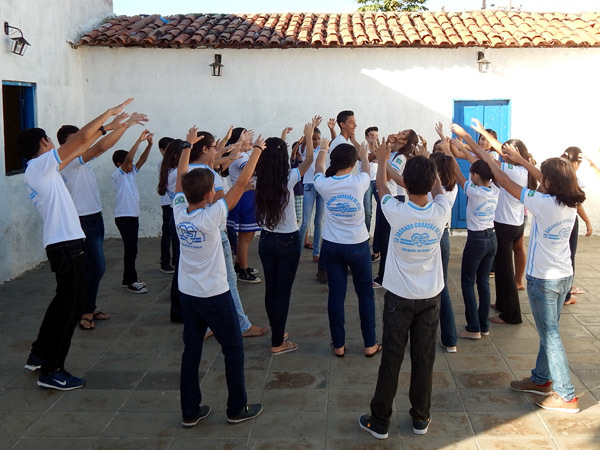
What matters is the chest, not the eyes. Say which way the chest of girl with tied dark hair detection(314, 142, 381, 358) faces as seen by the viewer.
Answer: away from the camera

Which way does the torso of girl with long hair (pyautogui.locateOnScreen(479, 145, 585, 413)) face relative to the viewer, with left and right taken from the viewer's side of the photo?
facing away from the viewer and to the left of the viewer

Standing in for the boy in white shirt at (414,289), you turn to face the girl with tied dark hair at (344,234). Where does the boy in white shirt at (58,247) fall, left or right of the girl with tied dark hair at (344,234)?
left

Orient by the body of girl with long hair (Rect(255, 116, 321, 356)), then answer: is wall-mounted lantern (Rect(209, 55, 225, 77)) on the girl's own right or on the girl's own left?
on the girl's own left

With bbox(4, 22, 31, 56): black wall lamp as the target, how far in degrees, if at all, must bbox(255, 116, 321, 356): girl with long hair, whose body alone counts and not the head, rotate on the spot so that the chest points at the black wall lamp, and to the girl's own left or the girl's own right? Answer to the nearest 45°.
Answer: approximately 90° to the girl's own left

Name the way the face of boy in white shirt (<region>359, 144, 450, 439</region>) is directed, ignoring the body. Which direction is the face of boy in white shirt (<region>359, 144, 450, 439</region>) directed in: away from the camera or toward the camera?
away from the camera

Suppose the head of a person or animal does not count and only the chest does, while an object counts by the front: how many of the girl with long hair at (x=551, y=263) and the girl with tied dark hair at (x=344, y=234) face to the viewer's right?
0

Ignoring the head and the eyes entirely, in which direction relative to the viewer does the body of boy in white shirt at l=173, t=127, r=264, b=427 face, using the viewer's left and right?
facing away from the viewer and to the right of the viewer

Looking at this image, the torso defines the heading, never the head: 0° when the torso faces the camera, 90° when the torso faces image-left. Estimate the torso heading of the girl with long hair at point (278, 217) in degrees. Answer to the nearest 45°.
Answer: approximately 225°

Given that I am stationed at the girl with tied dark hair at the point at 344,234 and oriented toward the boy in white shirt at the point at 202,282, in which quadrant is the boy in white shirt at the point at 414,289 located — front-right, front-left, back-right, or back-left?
front-left

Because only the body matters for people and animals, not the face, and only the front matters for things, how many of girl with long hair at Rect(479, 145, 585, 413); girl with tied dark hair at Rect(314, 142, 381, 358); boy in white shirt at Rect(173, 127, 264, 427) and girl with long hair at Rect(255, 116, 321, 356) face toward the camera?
0

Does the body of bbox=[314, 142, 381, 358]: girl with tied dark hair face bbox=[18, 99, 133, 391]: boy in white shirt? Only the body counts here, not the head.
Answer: no

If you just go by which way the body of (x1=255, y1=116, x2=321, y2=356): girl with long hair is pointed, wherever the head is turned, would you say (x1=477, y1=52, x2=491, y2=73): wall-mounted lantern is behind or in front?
in front

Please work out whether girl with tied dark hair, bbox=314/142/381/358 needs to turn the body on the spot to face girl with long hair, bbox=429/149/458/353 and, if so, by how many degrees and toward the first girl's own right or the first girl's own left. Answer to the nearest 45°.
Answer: approximately 90° to the first girl's own right

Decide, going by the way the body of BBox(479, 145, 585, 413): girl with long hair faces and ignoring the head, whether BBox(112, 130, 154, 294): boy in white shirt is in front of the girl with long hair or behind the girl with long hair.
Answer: in front

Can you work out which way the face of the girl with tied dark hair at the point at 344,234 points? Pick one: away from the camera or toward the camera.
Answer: away from the camera
